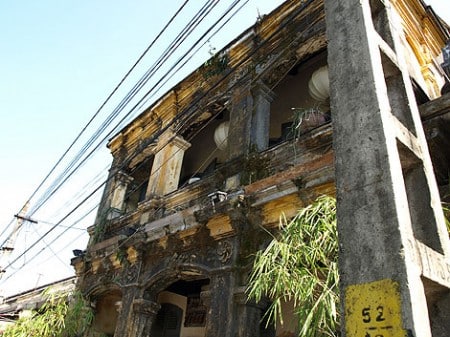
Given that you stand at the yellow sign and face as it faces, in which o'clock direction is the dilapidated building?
The dilapidated building is roughly at 5 o'clock from the yellow sign.

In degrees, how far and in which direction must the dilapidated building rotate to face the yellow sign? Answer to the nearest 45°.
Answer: approximately 45° to its left

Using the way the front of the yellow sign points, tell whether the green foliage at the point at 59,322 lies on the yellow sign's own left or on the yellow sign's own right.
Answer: on the yellow sign's own right

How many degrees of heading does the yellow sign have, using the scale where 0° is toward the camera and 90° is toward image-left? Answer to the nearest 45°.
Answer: approximately 0°

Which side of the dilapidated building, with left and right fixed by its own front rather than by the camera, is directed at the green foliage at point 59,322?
right
